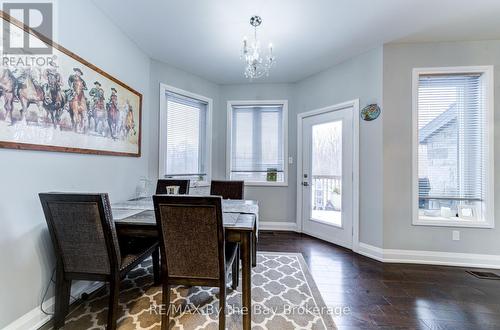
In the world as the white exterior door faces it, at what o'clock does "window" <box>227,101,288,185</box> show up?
The window is roughly at 2 o'clock from the white exterior door.

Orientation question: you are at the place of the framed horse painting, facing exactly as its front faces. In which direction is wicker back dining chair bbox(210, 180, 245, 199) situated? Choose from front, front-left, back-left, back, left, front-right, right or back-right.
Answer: front-left

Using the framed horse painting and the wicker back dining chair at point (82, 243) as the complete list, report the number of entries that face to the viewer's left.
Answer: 0

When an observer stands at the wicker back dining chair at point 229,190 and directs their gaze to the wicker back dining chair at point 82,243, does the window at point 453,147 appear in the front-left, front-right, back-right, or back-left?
back-left

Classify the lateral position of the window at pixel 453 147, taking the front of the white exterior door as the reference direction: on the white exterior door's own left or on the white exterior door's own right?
on the white exterior door's own left

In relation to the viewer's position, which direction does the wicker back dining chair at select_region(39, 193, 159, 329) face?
facing away from the viewer and to the right of the viewer

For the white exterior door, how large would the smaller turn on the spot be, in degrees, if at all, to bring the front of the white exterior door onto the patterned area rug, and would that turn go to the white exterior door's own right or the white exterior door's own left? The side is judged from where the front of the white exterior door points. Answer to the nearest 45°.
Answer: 0° — it already faces it

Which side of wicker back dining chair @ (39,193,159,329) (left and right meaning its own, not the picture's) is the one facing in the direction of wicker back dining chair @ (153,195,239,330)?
right

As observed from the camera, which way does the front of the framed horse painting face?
facing the viewer and to the right of the viewer

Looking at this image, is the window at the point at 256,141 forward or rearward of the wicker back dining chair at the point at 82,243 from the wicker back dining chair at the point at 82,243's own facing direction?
forward

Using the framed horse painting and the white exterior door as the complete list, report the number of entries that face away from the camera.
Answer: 0

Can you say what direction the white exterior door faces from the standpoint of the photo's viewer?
facing the viewer and to the left of the viewer

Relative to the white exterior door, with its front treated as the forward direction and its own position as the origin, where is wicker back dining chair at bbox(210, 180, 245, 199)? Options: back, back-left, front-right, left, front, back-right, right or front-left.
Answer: front

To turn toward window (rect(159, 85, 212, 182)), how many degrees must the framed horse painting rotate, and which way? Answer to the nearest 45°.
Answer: approximately 90° to its left

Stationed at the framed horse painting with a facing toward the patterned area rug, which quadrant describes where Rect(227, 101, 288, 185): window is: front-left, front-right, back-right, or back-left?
front-left

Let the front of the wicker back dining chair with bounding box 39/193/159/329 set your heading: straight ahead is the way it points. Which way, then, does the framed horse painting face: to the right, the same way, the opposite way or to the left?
to the right
